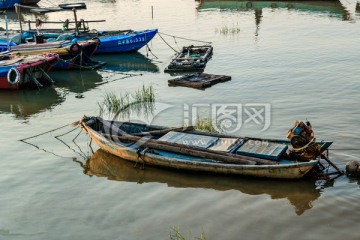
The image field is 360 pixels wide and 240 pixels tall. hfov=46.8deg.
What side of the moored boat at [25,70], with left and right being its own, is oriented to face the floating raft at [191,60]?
front

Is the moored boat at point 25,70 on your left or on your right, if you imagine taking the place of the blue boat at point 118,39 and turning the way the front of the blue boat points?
on your right

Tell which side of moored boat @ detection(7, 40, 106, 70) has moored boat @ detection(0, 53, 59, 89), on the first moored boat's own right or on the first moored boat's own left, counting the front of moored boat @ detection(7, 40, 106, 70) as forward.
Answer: on the first moored boat's own right

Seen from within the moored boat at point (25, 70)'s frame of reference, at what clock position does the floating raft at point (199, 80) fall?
The floating raft is roughly at 1 o'clock from the moored boat.

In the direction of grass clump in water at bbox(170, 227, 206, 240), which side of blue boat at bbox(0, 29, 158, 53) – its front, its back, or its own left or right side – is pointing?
right

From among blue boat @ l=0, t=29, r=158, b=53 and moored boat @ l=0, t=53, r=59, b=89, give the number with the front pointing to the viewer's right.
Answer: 2

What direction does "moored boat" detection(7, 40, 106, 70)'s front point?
to the viewer's right

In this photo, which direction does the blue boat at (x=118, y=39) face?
to the viewer's right

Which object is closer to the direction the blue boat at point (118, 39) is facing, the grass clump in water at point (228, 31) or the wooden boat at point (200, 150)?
the grass clump in water

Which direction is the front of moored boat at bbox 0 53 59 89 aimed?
to the viewer's right
